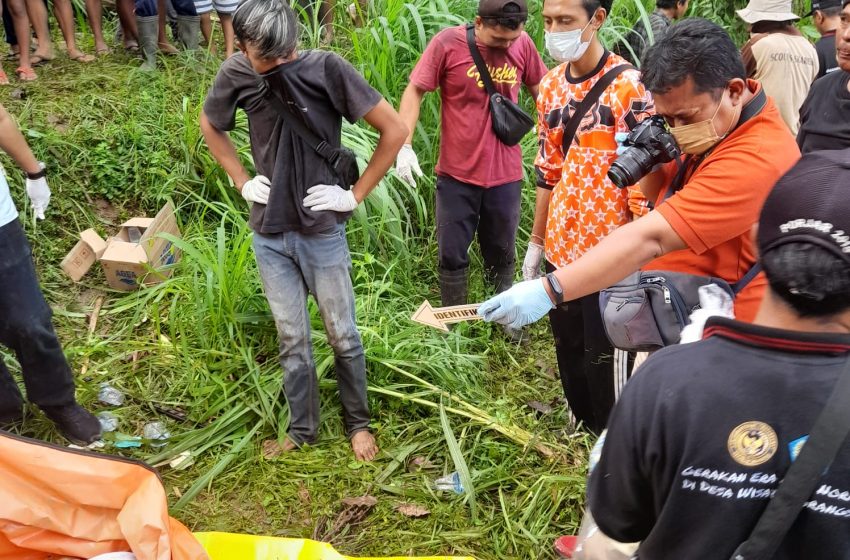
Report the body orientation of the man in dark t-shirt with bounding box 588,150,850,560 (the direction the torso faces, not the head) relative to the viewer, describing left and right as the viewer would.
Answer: facing away from the viewer

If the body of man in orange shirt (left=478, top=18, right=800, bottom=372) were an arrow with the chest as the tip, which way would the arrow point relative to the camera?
to the viewer's left

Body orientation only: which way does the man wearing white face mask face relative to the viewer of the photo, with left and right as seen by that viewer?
facing the viewer and to the left of the viewer

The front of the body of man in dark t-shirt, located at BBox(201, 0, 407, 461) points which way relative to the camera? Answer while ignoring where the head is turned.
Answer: toward the camera

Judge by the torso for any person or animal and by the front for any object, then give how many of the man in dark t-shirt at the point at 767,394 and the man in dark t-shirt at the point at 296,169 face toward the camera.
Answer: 1

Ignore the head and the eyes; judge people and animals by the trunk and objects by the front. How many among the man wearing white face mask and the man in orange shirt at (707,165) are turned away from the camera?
0

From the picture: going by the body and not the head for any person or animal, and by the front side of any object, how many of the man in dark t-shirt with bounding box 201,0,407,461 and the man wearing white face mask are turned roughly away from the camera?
0

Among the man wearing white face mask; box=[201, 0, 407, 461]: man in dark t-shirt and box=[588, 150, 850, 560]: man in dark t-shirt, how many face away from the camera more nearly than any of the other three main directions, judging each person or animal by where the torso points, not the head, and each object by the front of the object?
1

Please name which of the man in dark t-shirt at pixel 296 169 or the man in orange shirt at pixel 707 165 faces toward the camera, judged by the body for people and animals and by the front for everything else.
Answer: the man in dark t-shirt

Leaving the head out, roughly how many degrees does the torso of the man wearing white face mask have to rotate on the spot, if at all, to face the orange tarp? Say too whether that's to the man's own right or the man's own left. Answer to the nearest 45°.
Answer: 0° — they already face it

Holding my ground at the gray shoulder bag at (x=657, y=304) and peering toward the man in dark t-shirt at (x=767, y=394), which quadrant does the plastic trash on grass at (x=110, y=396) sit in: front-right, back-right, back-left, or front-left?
back-right

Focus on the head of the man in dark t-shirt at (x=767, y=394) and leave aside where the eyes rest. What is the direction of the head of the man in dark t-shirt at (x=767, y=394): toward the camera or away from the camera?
away from the camera

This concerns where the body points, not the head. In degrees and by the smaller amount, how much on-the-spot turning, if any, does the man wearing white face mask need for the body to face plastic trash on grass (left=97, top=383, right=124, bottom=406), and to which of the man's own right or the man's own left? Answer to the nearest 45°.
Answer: approximately 45° to the man's own right

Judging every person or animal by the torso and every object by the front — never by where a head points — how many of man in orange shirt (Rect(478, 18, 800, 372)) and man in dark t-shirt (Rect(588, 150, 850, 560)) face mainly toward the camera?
0

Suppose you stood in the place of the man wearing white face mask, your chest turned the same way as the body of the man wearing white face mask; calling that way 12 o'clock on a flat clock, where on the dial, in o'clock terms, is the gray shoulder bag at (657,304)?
The gray shoulder bag is roughly at 10 o'clock from the man wearing white face mask.

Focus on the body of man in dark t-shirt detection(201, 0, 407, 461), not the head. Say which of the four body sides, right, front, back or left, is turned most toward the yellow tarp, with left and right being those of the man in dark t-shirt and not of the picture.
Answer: front

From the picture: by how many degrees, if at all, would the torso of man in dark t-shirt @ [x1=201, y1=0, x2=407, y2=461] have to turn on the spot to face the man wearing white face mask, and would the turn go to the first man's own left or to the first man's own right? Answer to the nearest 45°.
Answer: approximately 90° to the first man's own left

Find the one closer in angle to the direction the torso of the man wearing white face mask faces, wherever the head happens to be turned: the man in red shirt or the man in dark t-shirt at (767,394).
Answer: the man in dark t-shirt

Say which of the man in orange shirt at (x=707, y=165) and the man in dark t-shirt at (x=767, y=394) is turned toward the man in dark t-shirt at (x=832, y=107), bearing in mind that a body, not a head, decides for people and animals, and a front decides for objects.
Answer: the man in dark t-shirt at (x=767, y=394)

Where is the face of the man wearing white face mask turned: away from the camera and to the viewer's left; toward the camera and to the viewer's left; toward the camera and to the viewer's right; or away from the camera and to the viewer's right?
toward the camera and to the viewer's left

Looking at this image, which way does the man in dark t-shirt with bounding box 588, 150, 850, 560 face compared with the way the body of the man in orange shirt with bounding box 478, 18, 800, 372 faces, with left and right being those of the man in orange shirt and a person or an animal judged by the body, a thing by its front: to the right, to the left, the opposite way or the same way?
to the right

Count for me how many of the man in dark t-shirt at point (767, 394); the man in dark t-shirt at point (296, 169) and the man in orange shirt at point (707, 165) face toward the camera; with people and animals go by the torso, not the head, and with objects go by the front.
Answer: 1
